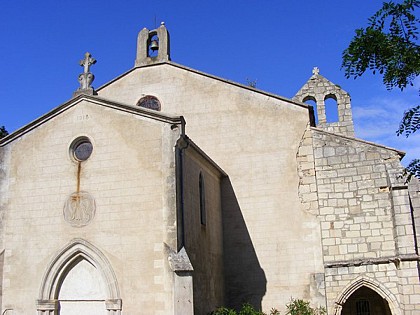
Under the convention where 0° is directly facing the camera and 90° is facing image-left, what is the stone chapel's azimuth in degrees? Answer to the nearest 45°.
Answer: approximately 0°
